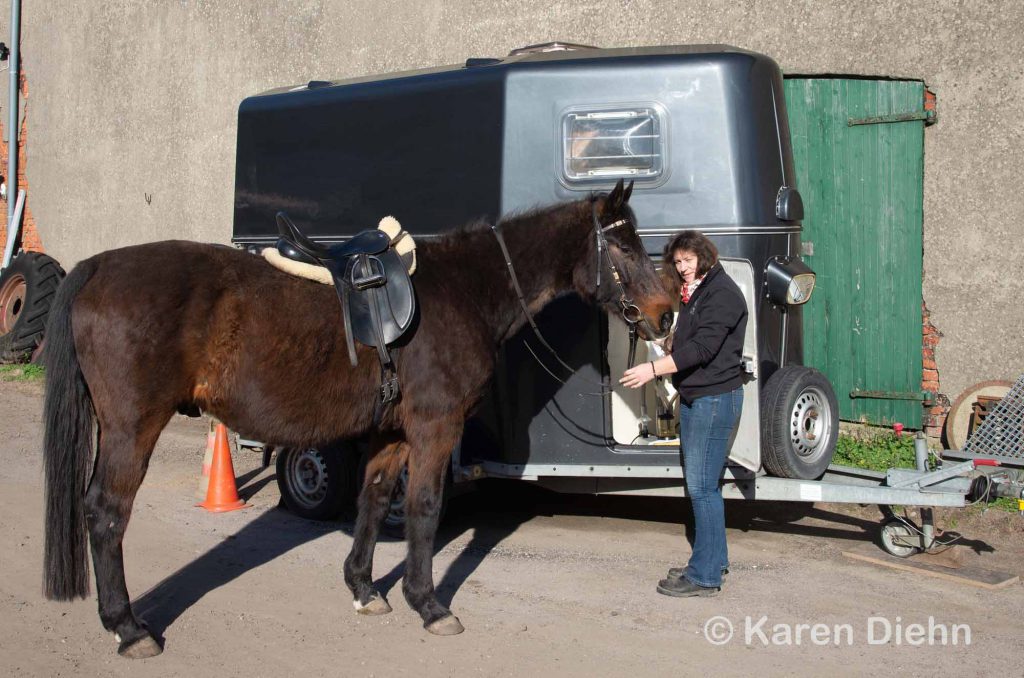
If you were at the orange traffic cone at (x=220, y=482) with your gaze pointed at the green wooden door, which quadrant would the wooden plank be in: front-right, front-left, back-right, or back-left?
front-right

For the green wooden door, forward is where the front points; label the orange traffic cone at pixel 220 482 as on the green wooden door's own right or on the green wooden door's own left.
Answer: on the green wooden door's own right

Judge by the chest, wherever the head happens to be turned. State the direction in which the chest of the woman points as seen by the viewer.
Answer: to the viewer's left

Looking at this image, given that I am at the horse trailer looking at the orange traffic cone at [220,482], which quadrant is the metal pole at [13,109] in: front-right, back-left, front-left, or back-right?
front-right

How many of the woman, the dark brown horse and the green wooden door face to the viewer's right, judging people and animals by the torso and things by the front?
1

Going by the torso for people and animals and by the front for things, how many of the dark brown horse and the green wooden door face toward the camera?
1

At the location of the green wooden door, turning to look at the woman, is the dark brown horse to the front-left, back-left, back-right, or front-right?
front-right

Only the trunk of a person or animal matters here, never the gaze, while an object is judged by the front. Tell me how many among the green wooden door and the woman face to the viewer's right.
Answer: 0

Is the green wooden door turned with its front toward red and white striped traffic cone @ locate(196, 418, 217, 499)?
no

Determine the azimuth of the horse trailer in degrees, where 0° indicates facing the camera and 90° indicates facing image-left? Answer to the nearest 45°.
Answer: approximately 315°

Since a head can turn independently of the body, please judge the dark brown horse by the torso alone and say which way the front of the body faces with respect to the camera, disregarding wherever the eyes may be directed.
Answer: to the viewer's right

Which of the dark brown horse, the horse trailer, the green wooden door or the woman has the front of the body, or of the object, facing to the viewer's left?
the woman

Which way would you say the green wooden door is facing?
toward the camera

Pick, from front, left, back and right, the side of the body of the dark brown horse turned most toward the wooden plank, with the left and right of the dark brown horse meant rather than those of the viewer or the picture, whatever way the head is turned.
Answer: front

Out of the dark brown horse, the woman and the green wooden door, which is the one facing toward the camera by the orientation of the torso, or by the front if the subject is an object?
the green wooden door

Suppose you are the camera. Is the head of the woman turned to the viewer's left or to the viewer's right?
to the viewer's left

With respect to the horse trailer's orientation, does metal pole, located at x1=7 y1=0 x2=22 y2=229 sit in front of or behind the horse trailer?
behind
